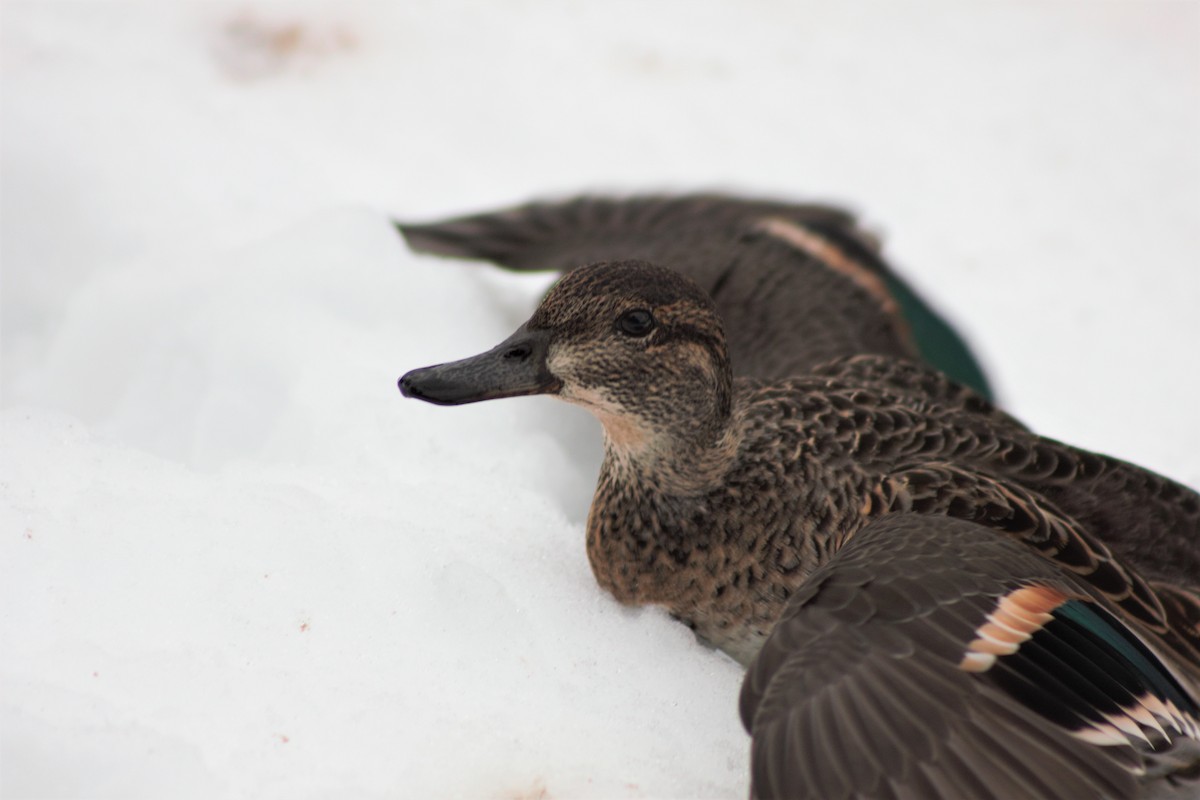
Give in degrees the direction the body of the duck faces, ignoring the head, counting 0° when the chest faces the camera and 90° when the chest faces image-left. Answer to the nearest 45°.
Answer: approximately 90°
